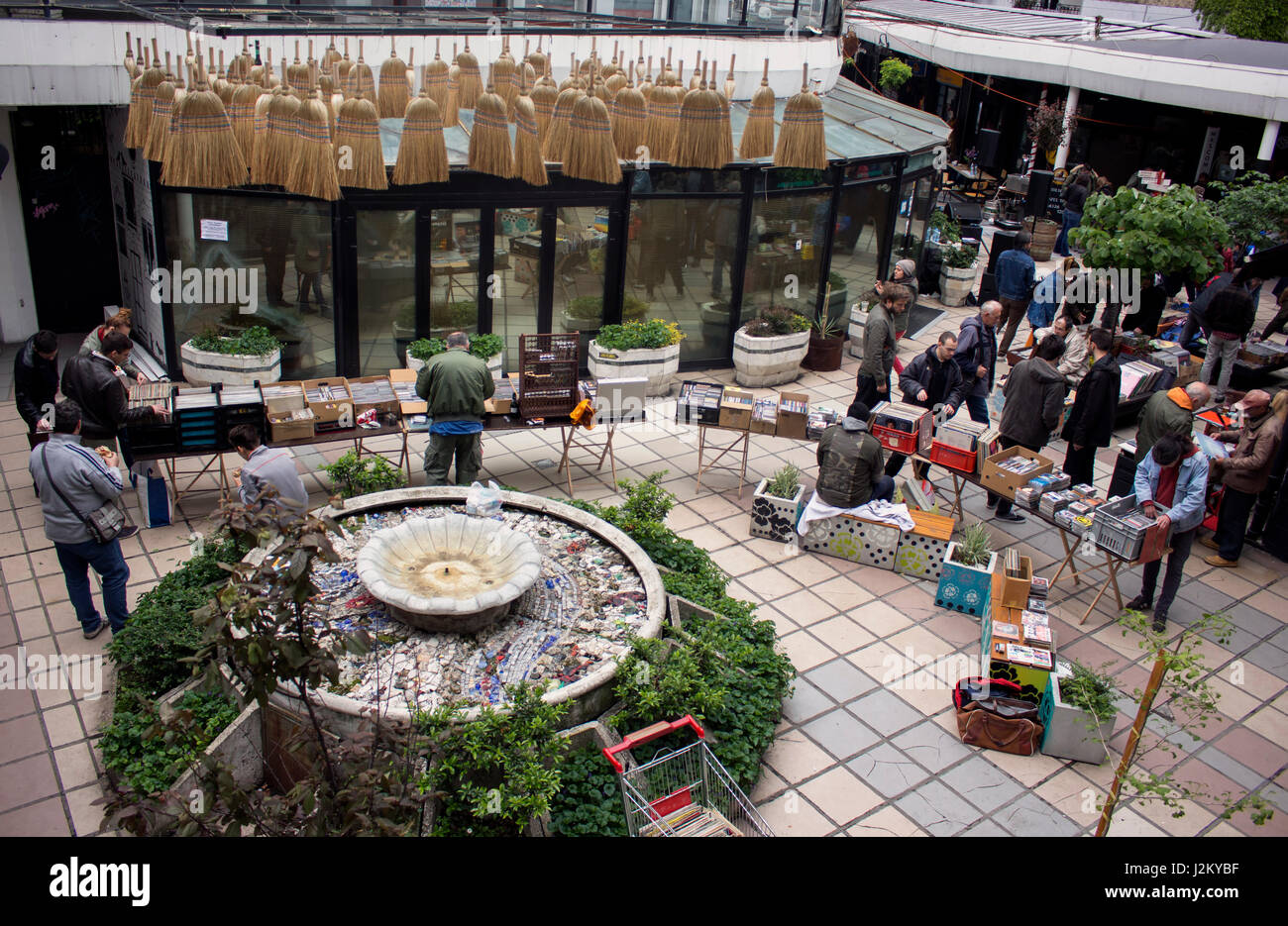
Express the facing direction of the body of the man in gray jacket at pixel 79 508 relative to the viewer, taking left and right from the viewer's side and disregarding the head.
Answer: facing away from the viewer and to the right of the viewer

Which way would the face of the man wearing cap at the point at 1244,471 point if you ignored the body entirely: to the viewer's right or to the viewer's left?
to the viewer's left

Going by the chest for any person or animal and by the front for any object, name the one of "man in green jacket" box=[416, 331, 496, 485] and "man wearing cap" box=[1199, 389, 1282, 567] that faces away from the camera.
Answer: the man in green jacket

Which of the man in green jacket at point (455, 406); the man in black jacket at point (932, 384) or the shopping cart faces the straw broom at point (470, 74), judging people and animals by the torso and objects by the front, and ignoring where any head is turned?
the man in green jacket

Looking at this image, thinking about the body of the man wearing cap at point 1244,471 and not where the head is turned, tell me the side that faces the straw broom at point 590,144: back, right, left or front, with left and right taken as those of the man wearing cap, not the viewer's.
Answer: front

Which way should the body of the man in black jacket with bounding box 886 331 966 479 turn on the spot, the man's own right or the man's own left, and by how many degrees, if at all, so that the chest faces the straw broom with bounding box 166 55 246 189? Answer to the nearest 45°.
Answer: approximately 90° to the man's own right

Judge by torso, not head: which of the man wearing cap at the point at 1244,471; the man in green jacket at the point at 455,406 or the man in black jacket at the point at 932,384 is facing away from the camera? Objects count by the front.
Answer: the man in green jacket

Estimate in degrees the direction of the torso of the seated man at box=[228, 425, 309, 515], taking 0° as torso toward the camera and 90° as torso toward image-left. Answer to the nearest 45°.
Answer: approximately 135°

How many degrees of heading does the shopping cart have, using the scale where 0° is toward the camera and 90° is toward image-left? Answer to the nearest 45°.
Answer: approximately 315°

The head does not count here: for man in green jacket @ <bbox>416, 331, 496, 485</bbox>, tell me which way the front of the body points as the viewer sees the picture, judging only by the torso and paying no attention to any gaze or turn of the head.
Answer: away from the camera

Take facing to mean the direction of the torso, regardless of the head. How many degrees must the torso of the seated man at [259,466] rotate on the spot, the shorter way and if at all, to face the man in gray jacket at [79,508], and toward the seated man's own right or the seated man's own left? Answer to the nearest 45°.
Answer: approximately 45° to the seated man's own left

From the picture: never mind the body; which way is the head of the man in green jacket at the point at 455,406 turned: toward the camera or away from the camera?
away from the camera

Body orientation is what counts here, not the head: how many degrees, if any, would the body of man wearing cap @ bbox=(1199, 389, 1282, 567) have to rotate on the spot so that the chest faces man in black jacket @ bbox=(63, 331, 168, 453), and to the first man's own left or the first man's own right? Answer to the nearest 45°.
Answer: approximately 45° to the first man's own left

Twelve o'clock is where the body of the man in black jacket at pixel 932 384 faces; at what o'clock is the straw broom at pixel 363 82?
The straw broom is roughly at 4 o'clock from the man in black jacket.

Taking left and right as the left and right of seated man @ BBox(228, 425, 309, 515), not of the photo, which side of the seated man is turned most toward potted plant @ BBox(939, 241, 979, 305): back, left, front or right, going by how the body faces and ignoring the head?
right

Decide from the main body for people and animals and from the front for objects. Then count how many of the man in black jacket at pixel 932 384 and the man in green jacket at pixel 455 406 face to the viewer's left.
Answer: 0

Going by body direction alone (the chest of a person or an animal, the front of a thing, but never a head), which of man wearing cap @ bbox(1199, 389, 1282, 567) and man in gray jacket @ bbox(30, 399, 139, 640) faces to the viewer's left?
the man wearing cap

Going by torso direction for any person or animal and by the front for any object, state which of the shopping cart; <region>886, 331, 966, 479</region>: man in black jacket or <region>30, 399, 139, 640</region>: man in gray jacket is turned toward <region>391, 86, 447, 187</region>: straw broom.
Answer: the man in gray jacket
